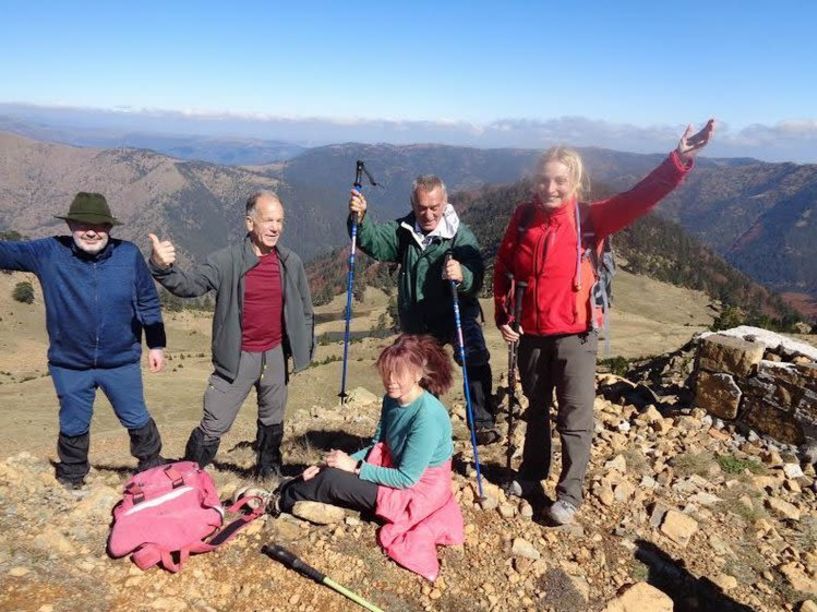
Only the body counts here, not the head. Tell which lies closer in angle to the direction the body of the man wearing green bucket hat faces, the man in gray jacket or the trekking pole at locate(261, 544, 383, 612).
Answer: the trekking pole

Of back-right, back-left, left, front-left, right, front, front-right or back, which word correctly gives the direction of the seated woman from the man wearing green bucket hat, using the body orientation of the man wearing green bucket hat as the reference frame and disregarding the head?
front-left

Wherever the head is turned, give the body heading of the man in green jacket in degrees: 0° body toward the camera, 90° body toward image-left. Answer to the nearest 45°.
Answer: approximately 0°

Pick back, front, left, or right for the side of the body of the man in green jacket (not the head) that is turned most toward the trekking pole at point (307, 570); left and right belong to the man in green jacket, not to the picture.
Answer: front

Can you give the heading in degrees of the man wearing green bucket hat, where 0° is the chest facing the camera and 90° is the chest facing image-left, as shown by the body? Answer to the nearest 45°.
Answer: approximately 0°

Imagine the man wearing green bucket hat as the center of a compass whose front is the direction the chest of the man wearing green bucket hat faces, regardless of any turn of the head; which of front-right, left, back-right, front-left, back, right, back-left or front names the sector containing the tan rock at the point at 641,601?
front-left

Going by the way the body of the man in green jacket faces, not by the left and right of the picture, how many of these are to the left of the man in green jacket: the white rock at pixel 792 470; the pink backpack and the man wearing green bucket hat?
1

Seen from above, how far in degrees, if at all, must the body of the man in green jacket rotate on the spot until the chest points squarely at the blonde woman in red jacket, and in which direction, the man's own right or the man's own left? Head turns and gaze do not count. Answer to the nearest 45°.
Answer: approximately 45° to the man's own left

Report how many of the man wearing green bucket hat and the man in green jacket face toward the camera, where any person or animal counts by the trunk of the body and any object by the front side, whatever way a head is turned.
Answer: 2
